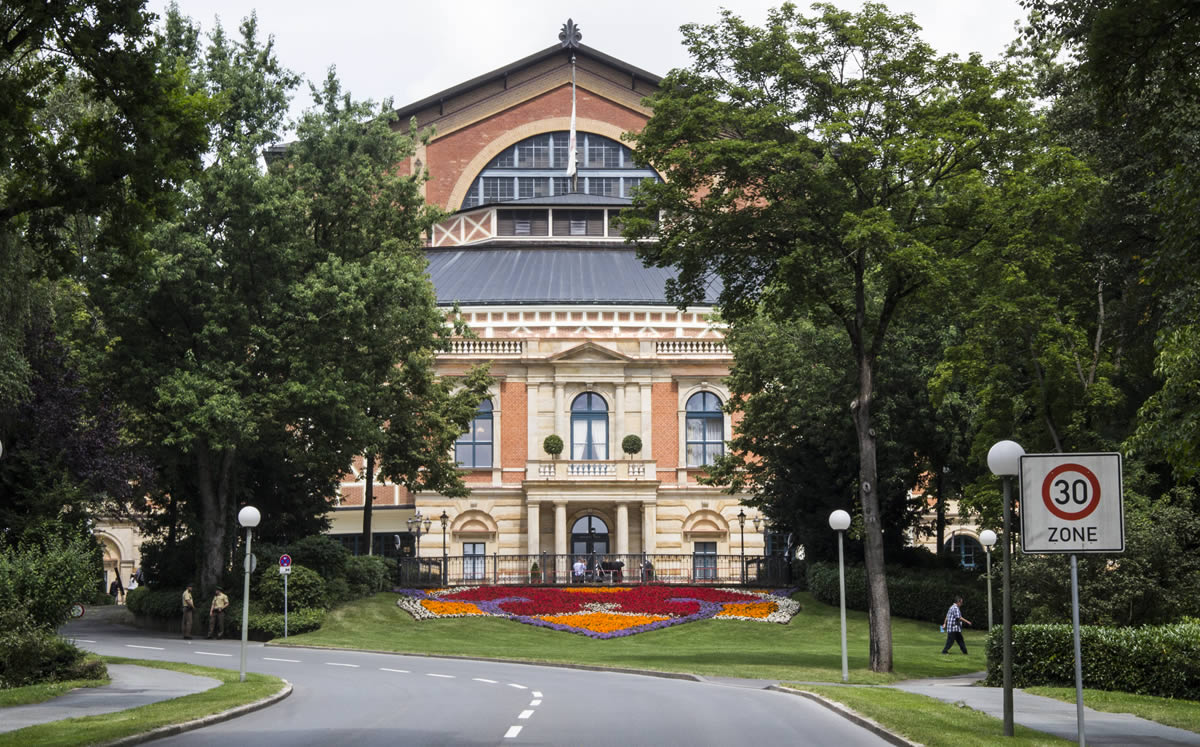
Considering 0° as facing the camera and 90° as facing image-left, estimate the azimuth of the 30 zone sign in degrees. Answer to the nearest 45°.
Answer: approximately 0°

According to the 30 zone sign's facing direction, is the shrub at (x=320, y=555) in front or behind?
behind

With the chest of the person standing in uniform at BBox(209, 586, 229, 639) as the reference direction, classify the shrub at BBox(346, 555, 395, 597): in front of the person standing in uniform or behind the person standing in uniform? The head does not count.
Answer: behind

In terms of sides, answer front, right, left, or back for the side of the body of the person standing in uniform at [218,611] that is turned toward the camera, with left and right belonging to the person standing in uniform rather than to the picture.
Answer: front

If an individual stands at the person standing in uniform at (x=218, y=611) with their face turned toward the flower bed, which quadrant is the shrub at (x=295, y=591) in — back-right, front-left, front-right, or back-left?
front-left

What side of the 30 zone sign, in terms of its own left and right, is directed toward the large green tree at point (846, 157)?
back

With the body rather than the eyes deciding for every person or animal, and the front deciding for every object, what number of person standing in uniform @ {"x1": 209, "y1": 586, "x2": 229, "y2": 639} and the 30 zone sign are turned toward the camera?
2

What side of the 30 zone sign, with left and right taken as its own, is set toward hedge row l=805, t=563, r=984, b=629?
back

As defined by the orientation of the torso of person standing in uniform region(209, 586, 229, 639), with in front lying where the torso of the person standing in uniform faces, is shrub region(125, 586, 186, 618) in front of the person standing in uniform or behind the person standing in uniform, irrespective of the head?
behind
